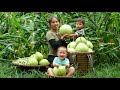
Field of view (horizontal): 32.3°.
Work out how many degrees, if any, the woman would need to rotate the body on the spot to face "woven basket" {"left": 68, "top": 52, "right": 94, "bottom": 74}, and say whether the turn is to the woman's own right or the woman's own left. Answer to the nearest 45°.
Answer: approximately 45° to the woman's own left

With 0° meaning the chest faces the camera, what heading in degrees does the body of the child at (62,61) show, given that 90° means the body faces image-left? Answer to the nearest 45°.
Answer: approximately 0°

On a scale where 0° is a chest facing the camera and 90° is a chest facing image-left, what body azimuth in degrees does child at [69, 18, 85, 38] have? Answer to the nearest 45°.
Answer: approximately 45°

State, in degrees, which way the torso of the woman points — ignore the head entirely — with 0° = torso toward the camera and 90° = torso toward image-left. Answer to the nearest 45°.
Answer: approximately 315°

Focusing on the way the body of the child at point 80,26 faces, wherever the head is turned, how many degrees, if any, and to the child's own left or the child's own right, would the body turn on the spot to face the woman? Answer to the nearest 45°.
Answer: approximately 45° to the child's own right

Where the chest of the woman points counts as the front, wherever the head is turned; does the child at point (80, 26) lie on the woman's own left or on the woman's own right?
on the woman's own left
